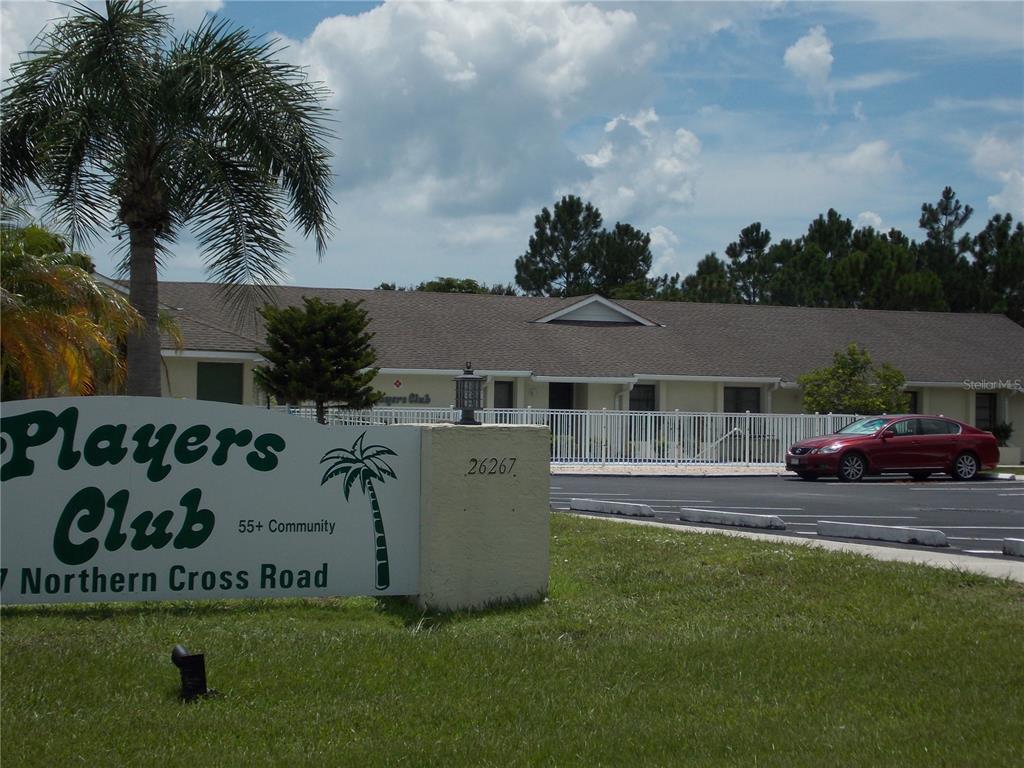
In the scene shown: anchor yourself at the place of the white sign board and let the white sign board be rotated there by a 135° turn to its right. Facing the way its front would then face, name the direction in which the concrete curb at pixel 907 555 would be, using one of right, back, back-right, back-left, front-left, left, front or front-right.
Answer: back-right

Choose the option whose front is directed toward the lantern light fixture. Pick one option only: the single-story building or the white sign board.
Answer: the single-story building

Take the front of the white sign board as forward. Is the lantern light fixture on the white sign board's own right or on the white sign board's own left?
on the white sign board's own left

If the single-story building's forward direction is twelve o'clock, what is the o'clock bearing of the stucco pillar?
The stucco pillar is roughly at 12 o'clock from the single-story building.

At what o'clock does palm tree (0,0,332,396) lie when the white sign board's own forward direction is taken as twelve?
The palm tree is roughly at 6 o'clock from the white sign board.

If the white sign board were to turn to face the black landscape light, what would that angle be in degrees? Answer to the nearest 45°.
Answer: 0° — it already faces it

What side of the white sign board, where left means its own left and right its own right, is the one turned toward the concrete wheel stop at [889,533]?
left

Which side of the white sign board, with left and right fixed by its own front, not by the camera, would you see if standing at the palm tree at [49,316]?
back

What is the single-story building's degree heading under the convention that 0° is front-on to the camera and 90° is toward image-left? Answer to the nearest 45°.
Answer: approximately 0°

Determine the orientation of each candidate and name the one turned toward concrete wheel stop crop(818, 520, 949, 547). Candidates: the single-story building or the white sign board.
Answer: the single-story building

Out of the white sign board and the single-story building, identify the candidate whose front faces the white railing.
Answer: the single-story building

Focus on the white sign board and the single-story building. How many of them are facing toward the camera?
2

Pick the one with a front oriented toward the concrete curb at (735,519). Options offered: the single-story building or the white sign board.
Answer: the single-story building
